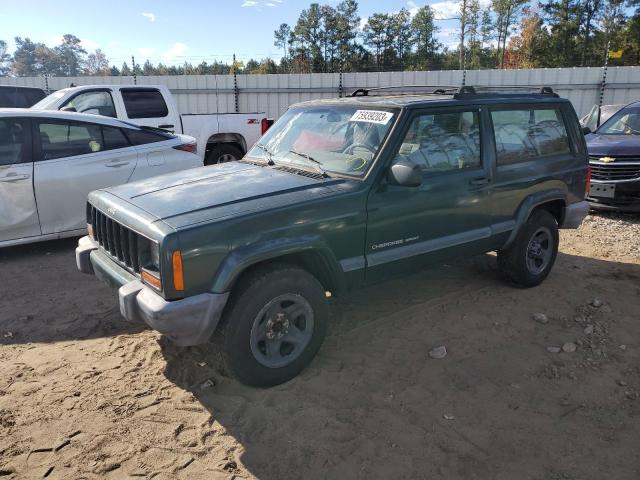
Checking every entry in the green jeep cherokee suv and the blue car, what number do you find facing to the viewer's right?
0

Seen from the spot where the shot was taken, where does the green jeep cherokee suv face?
facing the viewer and to the left of the viewer

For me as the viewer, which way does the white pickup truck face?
facing to the left of the viewer

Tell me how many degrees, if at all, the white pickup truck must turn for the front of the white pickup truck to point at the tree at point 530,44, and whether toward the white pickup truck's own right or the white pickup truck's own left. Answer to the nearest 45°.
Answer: approximately 135° to the white pickup truck's own right

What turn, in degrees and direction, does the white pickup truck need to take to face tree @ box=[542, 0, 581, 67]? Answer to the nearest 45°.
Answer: approximately 135° to its right

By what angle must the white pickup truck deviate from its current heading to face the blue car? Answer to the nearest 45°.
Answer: approximately 135° to its left

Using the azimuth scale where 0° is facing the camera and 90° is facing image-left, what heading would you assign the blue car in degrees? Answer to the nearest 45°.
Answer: approximately 45°

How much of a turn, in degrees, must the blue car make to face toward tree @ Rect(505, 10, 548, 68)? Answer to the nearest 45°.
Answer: approximately 135° to its right

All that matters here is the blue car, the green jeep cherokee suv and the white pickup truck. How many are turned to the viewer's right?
0

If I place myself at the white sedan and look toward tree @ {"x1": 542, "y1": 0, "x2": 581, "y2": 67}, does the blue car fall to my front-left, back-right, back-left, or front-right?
front-right

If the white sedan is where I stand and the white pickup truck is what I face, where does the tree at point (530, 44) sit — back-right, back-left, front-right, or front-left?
front-right

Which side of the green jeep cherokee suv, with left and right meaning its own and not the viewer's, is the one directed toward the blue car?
back

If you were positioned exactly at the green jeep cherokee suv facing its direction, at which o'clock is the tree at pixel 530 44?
The tree is roughly at 5 o'clock from the green jeep cherokee suv.
